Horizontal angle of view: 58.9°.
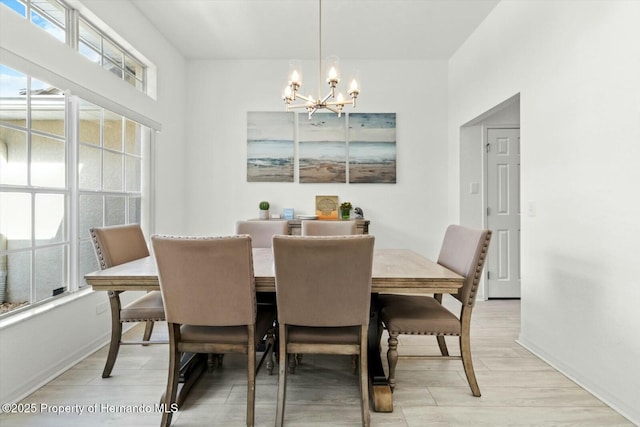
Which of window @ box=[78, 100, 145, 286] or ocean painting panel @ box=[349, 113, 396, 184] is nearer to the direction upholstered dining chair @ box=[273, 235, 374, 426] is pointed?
the ocean painting panel

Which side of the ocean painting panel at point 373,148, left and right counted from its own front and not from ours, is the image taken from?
front

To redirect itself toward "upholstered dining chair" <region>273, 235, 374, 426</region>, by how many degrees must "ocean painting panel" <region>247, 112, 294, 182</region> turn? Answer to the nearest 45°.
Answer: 0° — it already faces it

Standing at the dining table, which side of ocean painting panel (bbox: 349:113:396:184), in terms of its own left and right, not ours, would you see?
front

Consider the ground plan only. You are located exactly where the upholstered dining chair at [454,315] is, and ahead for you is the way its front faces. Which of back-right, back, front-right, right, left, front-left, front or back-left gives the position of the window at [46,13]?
front

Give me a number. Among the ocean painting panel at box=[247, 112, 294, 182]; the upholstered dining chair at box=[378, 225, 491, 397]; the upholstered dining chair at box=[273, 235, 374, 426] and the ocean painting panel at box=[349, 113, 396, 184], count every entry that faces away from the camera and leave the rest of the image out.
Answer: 1

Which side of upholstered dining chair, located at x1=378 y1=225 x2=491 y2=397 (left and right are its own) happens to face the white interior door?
right

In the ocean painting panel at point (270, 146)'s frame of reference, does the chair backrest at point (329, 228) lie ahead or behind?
ahead

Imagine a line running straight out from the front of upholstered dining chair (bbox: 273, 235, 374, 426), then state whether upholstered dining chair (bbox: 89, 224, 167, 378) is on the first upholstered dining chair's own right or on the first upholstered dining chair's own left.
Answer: on the first upholstered dining chair's own left

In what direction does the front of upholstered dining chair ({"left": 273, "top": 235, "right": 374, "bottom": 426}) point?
away from the camera

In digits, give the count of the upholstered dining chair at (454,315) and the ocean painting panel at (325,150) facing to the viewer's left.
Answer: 1

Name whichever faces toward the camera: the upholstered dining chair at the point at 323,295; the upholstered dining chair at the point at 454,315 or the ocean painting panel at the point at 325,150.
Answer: the ocean painting panel

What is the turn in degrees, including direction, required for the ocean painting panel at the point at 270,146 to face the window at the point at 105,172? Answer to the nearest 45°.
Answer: approximately 45° to its right

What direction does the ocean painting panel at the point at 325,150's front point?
toward the camera
